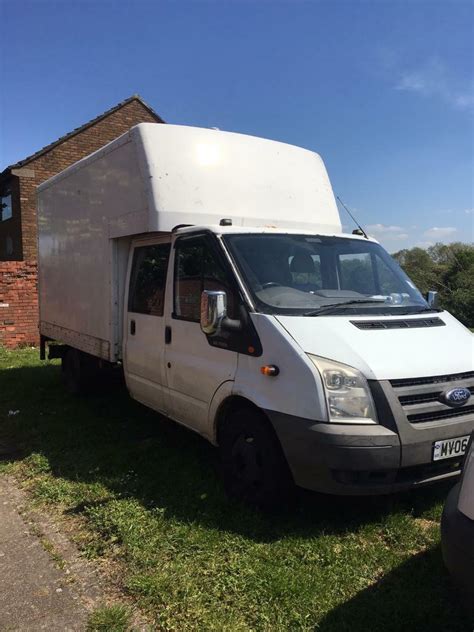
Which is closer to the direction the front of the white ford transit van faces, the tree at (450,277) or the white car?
the white car

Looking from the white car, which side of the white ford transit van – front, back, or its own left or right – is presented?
front

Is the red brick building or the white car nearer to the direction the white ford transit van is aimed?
the white car

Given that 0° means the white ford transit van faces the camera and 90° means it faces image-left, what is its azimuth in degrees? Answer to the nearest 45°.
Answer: approximately 315°

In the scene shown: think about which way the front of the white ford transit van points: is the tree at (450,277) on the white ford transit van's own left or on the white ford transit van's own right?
on the white ford transit van's own left

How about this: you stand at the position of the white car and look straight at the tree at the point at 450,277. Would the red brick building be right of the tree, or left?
left

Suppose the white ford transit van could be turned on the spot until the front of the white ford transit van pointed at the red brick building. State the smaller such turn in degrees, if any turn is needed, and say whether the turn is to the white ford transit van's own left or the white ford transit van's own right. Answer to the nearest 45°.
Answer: approximately 180°
